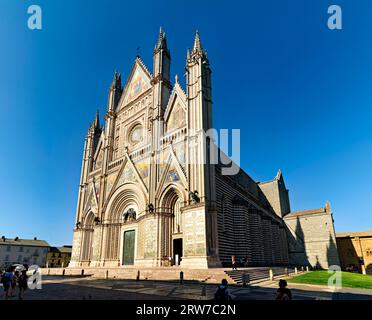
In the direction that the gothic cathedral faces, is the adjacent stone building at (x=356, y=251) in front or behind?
behind

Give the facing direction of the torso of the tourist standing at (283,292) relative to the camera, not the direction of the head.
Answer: away from the camera

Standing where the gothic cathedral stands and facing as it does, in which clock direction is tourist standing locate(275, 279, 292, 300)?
The tourist standing is roughly at 10 o'clock from the gothic cathedral.

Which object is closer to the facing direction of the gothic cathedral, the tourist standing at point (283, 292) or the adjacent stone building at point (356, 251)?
the tourist standing

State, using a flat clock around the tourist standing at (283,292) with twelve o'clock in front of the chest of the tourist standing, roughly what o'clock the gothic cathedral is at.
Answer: The gothic cathedral is roughly at 11 o'clock from the tourist standing.

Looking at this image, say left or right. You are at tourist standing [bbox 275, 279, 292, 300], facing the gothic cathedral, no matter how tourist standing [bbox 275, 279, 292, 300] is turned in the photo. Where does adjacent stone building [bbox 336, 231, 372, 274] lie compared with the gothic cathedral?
right

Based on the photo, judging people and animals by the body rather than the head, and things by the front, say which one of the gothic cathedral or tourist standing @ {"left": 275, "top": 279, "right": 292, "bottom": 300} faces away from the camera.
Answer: the tourist standing

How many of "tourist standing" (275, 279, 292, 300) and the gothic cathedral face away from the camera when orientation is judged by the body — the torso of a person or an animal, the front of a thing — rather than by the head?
1

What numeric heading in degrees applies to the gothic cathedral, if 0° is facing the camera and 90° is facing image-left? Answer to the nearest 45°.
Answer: approximately 45°

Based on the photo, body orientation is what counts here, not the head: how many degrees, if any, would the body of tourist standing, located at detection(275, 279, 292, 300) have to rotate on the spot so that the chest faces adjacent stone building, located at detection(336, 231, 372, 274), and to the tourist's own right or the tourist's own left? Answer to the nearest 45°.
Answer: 0° — they already face it
